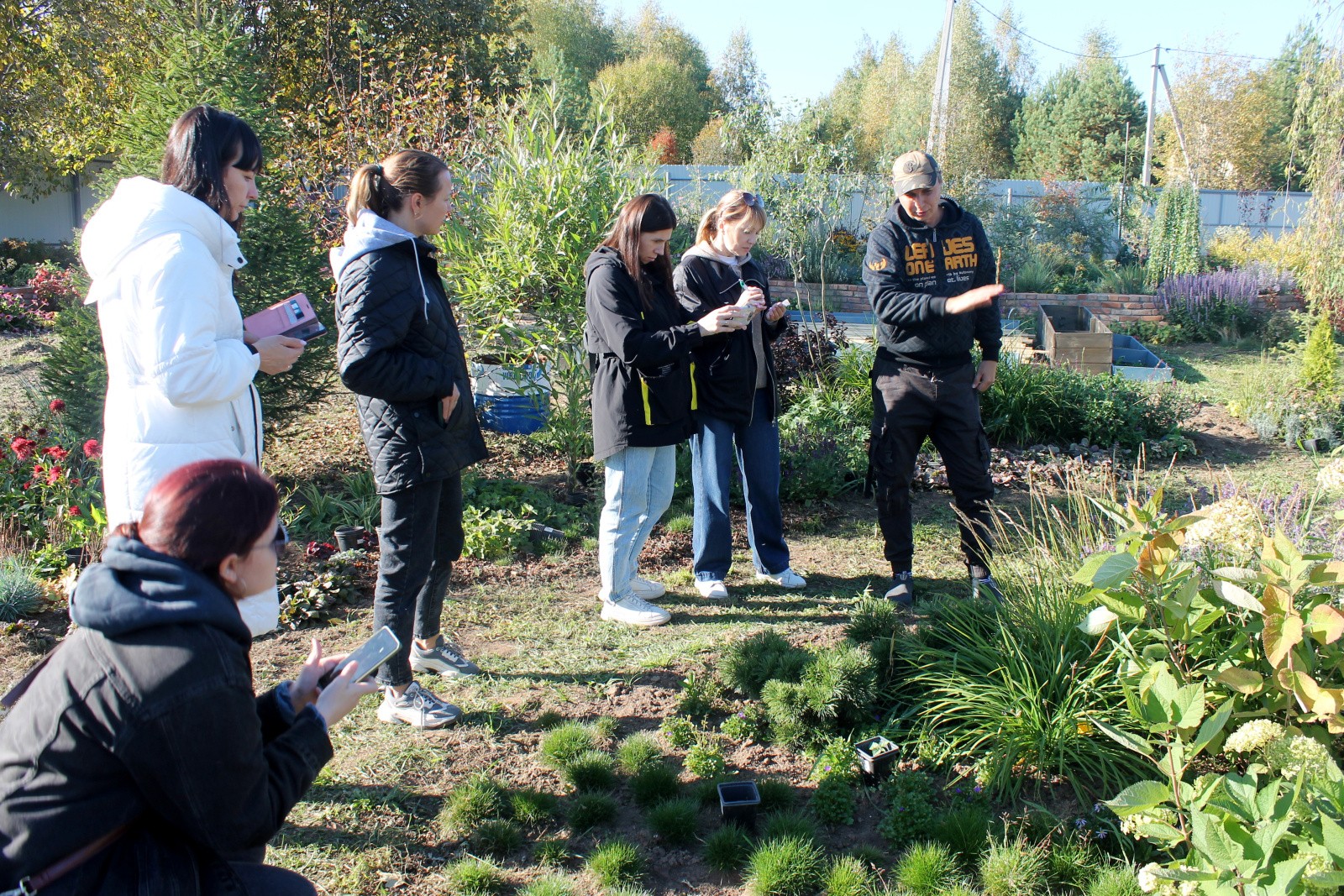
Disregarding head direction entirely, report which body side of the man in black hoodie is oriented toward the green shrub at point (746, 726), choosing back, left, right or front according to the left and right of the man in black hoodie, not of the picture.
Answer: front

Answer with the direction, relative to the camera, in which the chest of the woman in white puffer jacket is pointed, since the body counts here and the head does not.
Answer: to the viewer's right

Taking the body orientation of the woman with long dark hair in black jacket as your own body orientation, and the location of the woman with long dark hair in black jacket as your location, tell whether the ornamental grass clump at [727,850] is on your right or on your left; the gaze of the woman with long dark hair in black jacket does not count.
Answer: on your right

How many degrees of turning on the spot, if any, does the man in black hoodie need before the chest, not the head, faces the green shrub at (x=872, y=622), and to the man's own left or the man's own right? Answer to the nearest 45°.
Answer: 0° — they already face it

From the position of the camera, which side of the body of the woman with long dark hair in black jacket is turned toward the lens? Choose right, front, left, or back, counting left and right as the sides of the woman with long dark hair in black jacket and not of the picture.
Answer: right

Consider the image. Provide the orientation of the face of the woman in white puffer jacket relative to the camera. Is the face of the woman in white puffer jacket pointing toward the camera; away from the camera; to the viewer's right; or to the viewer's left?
to the viewer's right

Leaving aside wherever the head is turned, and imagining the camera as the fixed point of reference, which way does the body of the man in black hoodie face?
toward the camera

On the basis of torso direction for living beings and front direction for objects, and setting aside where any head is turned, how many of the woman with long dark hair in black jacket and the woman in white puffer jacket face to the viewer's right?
2

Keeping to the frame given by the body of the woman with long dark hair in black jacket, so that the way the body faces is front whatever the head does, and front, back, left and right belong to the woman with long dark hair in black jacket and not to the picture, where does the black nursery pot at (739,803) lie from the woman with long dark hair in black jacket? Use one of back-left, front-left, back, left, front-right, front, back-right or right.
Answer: right

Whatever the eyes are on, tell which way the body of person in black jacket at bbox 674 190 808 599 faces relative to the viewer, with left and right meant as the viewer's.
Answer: facing the viewer and to the right of the viewer

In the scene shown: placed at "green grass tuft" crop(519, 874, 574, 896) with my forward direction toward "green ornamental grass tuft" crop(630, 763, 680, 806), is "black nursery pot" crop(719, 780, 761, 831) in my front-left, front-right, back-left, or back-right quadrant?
front-right

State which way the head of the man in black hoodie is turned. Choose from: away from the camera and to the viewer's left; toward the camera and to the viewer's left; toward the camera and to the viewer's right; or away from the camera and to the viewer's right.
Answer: toward the camera and to the viewer's left

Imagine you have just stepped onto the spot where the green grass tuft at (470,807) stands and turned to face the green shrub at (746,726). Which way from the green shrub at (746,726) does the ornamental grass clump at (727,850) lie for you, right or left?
right
